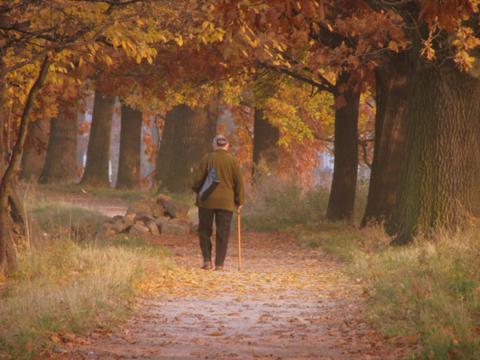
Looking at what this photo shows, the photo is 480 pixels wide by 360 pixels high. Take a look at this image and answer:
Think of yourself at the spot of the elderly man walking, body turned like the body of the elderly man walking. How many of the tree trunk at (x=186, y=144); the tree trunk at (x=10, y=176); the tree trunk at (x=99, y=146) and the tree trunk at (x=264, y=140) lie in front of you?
3

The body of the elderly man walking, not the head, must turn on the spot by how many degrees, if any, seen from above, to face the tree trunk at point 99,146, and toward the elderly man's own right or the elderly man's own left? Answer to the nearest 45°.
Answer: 0° — they already face it

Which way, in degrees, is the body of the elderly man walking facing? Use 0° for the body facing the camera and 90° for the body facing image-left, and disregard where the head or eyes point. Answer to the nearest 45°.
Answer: approximately 180°

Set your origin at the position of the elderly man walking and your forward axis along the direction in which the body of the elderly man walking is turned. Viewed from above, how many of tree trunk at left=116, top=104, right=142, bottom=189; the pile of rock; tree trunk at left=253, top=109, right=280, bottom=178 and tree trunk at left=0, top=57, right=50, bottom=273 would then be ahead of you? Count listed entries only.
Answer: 3

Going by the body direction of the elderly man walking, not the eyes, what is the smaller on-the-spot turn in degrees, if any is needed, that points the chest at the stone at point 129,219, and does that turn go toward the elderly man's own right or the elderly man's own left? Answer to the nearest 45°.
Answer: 0° — they already face it

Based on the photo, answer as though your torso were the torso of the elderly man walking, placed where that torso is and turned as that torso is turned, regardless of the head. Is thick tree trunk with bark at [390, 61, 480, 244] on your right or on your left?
on your right

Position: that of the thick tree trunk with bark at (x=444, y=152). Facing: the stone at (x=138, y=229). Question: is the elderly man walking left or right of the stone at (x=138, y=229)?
left
